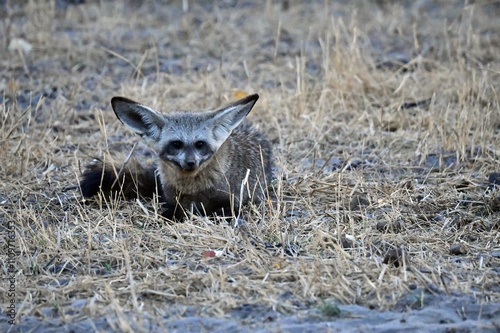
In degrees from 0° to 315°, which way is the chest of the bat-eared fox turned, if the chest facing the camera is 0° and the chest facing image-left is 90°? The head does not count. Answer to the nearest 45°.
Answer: approximately 45°
